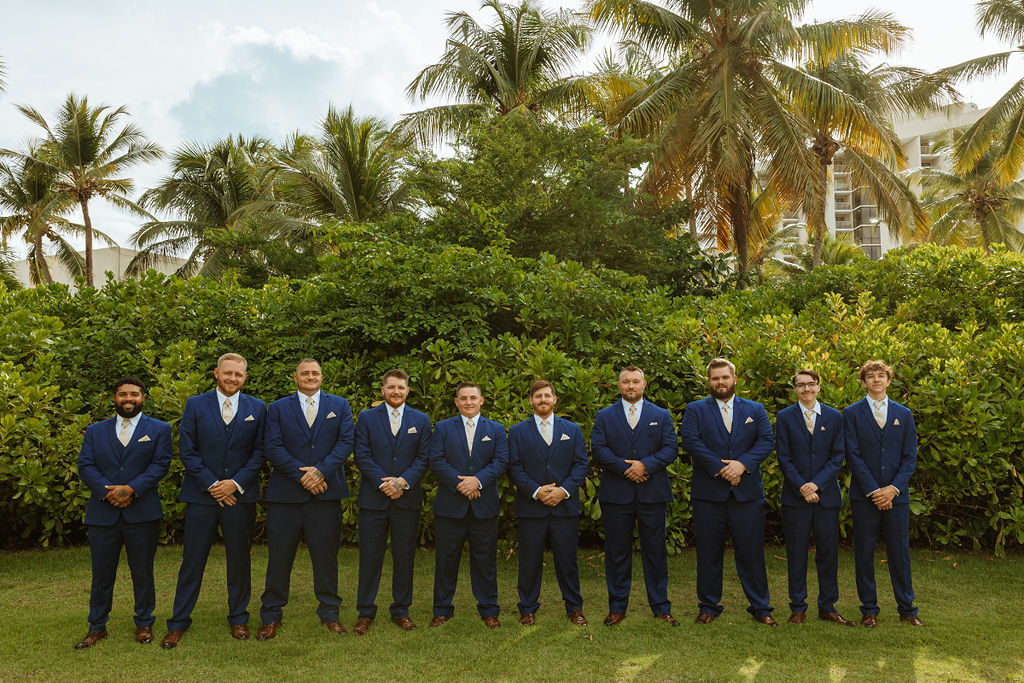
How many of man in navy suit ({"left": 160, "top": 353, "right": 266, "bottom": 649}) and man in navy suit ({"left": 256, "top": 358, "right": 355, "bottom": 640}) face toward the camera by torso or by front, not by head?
2

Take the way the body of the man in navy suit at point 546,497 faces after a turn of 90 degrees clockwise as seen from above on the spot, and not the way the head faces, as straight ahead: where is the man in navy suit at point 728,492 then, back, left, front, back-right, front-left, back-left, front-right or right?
back

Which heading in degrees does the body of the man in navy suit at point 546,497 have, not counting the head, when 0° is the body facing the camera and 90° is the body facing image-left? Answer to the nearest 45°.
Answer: approximately 0°

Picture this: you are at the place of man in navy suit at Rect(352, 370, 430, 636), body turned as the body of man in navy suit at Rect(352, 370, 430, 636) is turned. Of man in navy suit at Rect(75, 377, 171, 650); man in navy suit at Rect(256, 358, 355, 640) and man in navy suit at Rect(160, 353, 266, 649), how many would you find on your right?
3

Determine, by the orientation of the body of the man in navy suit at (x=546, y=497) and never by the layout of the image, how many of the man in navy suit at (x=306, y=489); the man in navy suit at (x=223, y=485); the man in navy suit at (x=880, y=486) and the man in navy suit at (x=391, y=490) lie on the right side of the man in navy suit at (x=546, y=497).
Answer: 3

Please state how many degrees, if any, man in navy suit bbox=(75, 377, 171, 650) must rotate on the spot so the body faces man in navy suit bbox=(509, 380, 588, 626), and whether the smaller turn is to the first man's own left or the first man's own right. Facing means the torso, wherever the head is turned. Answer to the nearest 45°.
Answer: approximately 90° to the first man's own left

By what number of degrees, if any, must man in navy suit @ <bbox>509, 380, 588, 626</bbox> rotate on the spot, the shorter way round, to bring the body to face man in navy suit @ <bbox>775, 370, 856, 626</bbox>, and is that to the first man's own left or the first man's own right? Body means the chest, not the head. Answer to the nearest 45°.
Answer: approximately 90° to the first man's own left

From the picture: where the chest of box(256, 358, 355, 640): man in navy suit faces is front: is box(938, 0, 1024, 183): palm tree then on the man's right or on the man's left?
on the man's left

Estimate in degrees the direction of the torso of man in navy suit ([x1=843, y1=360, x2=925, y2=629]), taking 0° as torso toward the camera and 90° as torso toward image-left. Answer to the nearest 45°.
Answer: approximately 0°

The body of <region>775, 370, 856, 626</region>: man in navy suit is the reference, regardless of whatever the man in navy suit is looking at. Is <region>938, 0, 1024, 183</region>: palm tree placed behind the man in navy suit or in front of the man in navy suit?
behind

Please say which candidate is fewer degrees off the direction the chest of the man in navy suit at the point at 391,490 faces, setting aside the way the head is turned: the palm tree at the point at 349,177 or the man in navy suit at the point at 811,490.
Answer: the man in navy suit
